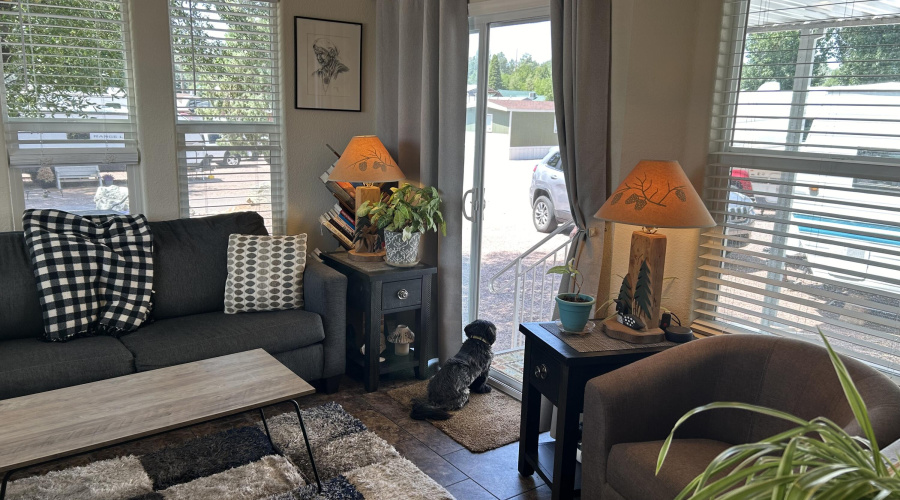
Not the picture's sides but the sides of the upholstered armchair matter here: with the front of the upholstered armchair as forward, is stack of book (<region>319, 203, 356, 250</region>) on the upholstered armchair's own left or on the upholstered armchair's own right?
on the upholstered armchair's own right

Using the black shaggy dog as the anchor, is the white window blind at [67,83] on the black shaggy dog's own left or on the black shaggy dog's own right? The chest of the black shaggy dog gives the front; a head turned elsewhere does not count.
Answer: on the black shaggy dog's own left

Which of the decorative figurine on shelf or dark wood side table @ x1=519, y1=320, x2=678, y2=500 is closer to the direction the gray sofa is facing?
the dark wood side table

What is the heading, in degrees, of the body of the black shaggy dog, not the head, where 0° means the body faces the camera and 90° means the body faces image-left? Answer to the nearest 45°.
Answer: approximately 225°

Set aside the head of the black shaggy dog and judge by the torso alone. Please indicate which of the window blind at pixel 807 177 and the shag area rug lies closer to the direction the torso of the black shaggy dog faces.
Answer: the window blind

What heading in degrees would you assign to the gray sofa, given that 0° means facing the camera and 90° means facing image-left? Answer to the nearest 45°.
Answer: approximately 315°
